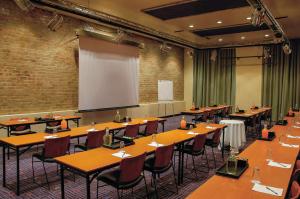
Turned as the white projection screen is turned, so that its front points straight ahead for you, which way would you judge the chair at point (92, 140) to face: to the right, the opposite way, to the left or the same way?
the opposite way

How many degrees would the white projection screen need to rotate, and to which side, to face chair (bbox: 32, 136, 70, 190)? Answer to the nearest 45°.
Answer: approximately 45° to its right

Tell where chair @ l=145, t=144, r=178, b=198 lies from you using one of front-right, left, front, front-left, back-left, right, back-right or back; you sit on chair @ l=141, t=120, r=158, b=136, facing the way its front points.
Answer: back-left

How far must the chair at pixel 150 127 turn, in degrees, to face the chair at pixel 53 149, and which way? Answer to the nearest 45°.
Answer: approximately 90° to its left

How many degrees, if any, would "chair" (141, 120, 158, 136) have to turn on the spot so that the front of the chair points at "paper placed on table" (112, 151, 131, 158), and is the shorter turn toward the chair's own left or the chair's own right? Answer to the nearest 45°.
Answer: approximately 135° to the chair's own left

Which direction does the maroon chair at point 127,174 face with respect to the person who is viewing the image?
facing away from the viewer and to the left of the viewer

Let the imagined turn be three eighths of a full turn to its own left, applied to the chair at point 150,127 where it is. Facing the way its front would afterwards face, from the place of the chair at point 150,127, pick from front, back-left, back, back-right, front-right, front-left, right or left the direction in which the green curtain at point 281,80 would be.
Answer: back-left

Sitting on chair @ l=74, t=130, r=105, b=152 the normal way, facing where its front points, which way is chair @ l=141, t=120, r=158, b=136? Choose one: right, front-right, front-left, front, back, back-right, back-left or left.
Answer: right

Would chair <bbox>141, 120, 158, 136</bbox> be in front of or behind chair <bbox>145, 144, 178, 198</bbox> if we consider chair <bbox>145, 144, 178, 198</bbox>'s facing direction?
in front

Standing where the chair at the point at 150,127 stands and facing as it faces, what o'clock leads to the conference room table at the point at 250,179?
The conference room table is roughly at 7 o'clock from the chair.

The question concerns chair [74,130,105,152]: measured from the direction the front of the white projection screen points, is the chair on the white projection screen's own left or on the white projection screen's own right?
on the white projection screen's own right
